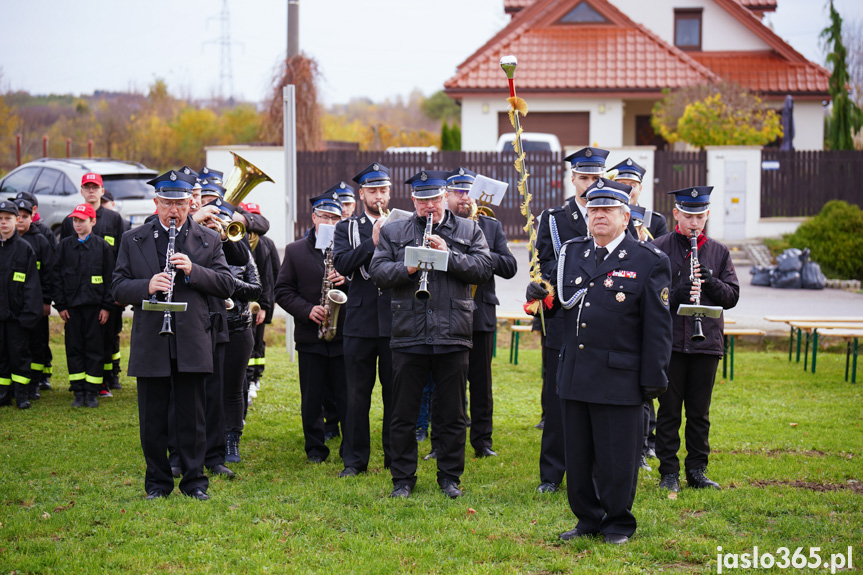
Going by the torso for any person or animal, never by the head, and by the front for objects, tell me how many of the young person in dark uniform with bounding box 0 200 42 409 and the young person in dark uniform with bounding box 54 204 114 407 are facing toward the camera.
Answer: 2

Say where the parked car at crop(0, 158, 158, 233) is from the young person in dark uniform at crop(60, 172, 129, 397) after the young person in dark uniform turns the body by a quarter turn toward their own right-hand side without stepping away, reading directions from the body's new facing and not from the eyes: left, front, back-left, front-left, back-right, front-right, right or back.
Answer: right

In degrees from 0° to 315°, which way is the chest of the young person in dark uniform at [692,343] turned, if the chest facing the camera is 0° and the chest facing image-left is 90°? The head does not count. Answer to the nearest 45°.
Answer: approximately 0°

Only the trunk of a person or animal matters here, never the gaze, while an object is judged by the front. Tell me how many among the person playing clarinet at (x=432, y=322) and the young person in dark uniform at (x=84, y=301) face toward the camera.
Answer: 2

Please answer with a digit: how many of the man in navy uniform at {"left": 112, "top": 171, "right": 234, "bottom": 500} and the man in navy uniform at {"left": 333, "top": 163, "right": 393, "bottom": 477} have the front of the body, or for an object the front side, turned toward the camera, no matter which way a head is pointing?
2

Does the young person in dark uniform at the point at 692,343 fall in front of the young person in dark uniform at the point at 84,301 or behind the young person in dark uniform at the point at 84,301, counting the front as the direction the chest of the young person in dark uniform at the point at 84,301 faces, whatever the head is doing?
in front

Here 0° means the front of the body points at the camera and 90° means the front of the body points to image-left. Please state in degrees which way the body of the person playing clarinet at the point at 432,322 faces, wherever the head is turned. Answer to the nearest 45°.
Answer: approximately 0°
